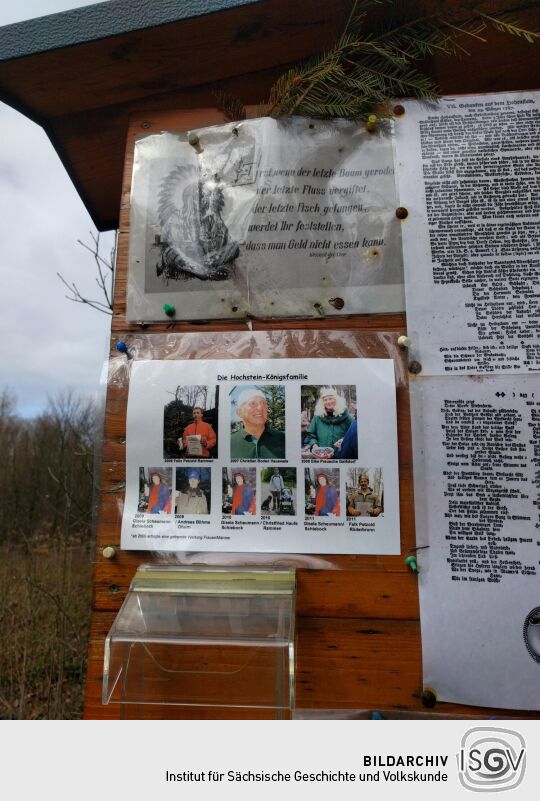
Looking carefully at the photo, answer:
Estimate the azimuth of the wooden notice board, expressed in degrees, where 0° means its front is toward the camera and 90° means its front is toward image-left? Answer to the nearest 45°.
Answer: approximately 0°
